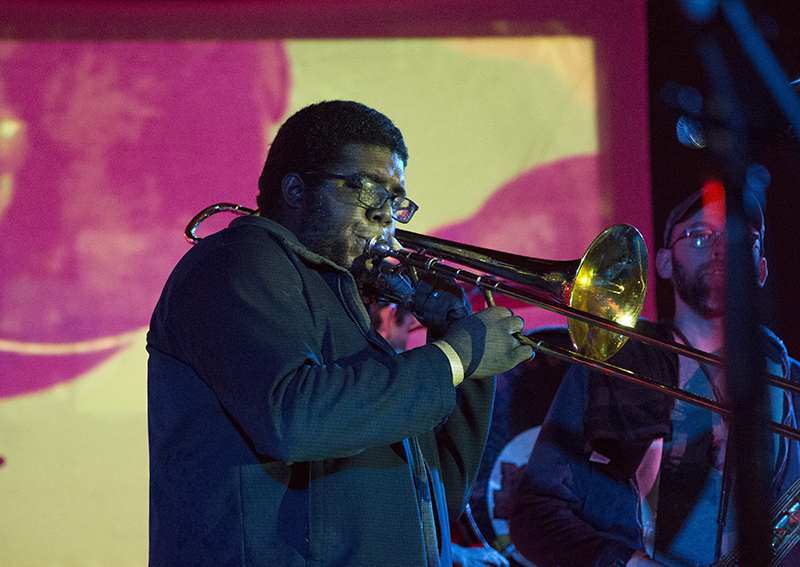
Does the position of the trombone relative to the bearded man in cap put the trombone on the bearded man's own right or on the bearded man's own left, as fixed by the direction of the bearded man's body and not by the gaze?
on the bearded man's own right

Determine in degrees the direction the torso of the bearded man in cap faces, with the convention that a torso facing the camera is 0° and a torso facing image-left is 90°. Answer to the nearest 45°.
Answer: approximately 315°

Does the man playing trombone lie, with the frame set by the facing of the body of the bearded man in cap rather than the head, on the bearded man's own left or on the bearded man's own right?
on the bearded man's own right
